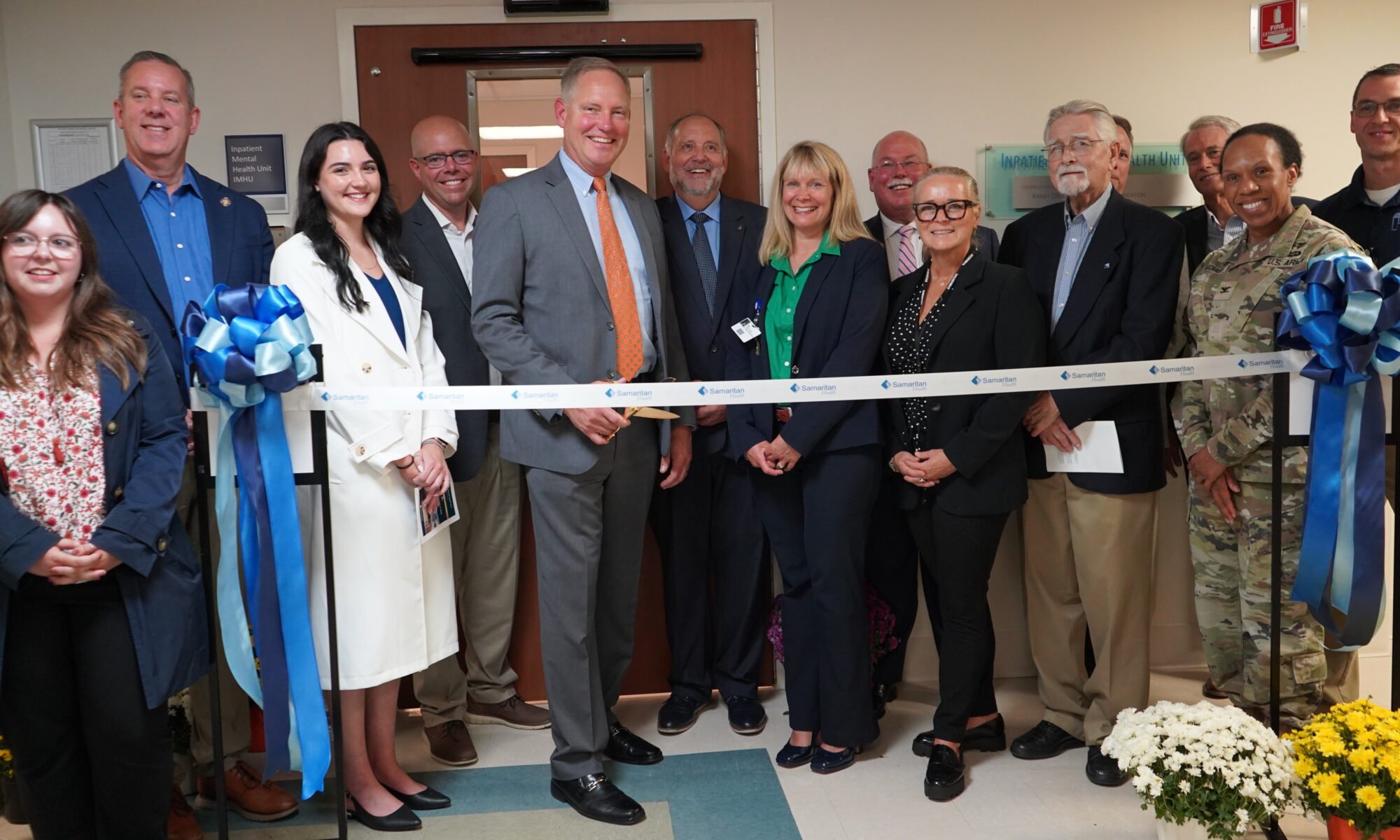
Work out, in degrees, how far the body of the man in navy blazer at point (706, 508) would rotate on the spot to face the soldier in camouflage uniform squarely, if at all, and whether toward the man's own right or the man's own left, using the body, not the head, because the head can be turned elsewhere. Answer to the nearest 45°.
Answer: approximately 90° to the man's own left

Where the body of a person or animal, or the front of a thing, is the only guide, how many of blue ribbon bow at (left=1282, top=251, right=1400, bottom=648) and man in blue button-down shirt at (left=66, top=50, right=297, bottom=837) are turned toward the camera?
2

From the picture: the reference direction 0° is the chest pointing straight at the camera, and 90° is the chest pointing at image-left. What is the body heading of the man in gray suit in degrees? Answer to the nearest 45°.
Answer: approximately 315°

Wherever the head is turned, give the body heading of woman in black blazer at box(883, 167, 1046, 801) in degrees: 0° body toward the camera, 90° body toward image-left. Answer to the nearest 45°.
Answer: approximately 45°

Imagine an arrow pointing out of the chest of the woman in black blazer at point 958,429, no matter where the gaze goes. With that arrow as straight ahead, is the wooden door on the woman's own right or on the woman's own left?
on the woman's own right
